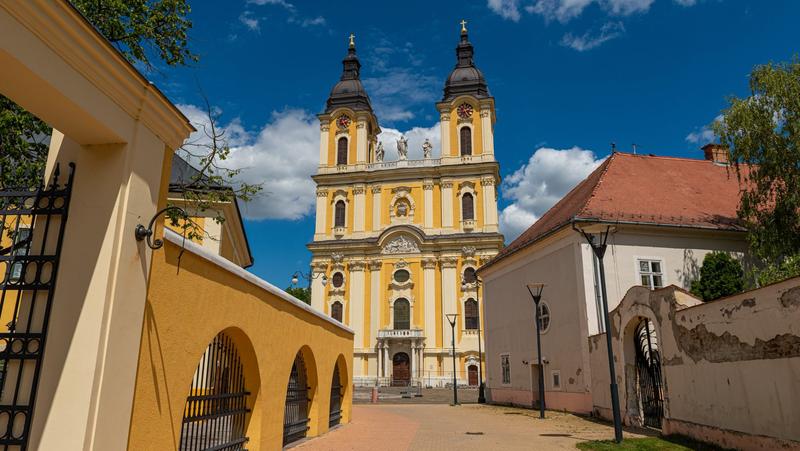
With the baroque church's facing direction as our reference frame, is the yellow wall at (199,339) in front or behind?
in front

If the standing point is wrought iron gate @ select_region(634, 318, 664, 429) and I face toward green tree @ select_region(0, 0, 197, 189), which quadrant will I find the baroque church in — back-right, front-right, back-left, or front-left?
back-right

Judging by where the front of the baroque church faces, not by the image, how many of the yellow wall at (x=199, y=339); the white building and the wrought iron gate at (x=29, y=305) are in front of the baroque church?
3

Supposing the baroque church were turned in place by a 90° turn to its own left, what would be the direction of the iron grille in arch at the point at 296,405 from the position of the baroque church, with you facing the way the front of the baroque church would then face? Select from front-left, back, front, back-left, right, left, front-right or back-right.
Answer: right

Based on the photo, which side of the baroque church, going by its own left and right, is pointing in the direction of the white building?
front

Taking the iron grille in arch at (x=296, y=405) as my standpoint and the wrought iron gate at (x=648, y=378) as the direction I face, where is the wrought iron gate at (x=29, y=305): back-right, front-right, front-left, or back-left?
back-right

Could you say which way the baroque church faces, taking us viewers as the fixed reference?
facing the viewer

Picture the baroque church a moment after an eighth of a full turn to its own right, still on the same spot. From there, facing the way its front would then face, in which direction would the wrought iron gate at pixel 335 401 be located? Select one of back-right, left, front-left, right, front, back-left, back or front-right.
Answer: front-left

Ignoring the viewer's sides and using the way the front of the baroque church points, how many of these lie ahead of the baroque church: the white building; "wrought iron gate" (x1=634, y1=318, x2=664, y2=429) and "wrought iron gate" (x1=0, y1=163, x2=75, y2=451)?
3

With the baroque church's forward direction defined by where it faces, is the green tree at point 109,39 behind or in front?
in front

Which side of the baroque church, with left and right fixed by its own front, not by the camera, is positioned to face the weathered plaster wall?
front

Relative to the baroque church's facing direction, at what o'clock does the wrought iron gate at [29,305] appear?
The wrought iron gate is roughly at 12 o'clock from the baroque church.
